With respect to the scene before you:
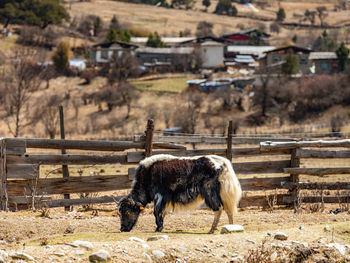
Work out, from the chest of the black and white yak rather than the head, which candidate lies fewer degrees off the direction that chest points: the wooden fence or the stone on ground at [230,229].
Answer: the wooden fence

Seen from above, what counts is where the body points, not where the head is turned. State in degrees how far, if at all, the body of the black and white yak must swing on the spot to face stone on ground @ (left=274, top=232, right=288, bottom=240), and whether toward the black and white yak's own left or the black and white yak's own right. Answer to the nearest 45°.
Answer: approximately 135° to the black and white yak's own left

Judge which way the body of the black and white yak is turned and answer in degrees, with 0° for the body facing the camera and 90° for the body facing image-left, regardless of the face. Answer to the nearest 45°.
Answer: approximately 90°

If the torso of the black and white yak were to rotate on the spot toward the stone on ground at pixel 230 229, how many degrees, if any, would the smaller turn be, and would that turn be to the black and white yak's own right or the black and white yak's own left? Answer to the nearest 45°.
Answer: approximately 135° to the black and white yak's own left

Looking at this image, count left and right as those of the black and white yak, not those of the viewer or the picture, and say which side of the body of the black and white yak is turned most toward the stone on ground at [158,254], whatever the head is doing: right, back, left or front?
left

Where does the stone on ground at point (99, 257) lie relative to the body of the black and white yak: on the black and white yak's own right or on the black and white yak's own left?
on the black and white yak's own left
